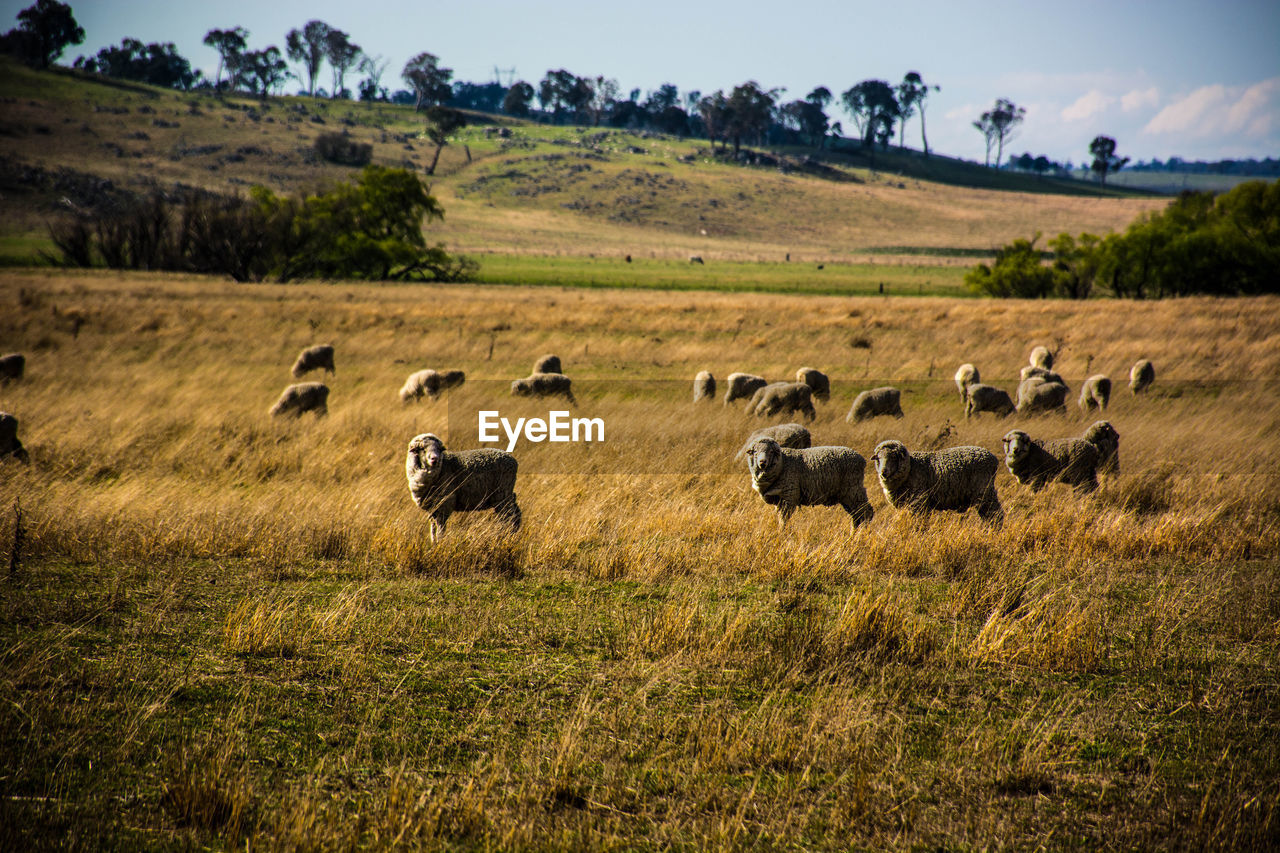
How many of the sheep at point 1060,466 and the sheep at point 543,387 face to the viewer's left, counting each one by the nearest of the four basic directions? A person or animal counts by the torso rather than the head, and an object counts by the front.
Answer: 2

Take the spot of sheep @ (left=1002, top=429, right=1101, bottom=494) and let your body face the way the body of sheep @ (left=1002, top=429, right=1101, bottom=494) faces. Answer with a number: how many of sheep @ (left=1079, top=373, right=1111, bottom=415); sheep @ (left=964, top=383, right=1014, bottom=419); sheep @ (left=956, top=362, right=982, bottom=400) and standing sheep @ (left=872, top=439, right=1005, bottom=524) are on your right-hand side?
3

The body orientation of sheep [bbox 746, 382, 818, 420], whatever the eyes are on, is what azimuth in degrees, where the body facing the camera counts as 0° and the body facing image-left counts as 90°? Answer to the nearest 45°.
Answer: approximately 90°

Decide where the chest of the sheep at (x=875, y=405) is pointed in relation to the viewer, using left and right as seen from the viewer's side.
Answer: facing to the left of the viewer

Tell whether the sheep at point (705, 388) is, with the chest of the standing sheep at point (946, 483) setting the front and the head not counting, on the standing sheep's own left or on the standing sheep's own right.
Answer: on the standing sheep's own right

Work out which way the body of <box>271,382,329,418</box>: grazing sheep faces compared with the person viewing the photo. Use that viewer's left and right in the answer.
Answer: facing to the left of the viewer

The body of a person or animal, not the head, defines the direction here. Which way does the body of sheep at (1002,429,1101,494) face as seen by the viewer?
to the viewer's left

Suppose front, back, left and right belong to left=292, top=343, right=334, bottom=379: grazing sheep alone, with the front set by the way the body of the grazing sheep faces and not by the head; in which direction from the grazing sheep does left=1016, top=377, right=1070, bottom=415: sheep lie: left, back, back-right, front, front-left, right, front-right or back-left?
back-left
